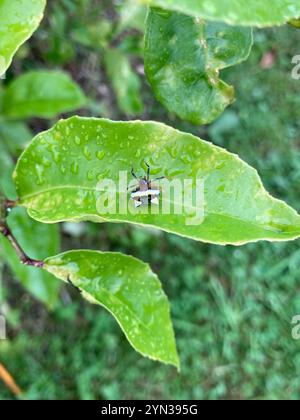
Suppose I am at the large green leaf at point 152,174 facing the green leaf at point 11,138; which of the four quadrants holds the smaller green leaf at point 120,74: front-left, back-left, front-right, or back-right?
front-right

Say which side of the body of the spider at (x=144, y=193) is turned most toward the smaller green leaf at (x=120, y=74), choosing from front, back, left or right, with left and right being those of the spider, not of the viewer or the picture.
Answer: front

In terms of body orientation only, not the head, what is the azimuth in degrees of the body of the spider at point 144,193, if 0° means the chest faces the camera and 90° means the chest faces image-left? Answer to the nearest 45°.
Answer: approximately 180°

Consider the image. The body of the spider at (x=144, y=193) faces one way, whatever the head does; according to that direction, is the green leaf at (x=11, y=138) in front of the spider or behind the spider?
in front
